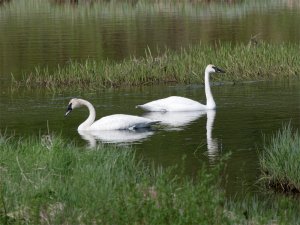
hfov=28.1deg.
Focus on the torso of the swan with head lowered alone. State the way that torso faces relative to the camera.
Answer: to the viewer's left

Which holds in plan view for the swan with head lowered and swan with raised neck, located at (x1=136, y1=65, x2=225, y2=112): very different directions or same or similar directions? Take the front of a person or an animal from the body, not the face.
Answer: very different directions

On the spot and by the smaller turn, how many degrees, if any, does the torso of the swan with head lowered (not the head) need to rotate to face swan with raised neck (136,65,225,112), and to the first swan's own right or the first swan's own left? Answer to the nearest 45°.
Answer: approximately 135° to the first swan's own right

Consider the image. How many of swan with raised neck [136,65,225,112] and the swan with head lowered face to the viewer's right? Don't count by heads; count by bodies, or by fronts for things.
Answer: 1

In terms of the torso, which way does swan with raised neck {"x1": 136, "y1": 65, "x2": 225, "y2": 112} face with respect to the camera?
to the viewer's right

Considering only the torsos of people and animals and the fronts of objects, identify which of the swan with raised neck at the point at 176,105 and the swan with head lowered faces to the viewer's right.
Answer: the swan with raised neck

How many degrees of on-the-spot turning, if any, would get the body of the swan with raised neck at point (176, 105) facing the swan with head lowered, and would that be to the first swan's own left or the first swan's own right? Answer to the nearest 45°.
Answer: approximately 135° to the first swan's own right
